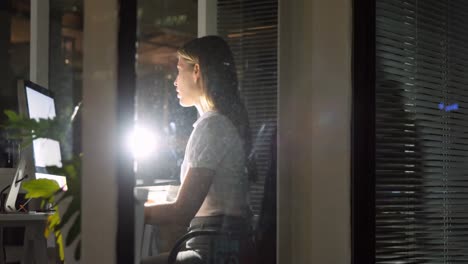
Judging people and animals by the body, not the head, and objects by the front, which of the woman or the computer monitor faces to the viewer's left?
the woman

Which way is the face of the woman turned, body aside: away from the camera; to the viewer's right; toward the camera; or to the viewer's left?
to the viewer's left

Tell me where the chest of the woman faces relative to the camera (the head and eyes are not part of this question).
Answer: to the viewer's left

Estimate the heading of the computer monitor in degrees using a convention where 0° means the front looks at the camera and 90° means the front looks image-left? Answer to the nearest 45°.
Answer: approximately 315°

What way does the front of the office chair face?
to the viewer's left

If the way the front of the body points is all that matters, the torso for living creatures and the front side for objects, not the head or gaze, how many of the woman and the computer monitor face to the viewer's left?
1

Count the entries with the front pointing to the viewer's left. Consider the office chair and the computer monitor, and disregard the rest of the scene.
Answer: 1
